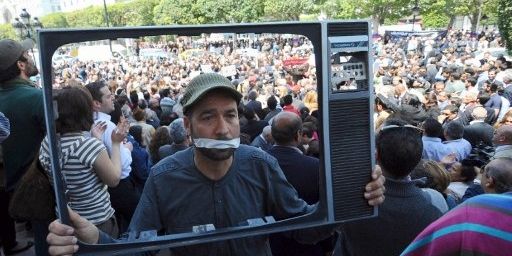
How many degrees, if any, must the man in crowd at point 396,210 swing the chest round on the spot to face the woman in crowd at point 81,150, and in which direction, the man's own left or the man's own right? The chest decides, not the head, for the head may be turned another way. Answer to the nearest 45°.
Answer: approximately 90° to the man's own left

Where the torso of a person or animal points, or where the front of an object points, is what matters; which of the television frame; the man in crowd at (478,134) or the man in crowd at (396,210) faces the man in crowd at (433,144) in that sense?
the man in crowd at (396,210)

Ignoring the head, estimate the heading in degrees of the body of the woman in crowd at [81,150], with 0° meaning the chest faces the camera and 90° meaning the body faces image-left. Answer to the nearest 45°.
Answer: approximately 225°

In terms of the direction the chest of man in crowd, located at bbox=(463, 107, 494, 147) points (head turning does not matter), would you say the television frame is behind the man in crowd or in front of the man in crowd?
behind

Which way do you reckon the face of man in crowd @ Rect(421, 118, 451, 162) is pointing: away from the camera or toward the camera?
away from the camera

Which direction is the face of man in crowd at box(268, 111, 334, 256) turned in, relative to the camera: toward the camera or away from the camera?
away from the camera

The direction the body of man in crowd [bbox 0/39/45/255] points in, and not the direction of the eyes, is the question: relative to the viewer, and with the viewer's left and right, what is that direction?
facing to the right of the viewer

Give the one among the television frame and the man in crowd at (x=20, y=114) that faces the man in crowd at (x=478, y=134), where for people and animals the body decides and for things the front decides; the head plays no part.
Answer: the man in crowd at (x=20, y=114)

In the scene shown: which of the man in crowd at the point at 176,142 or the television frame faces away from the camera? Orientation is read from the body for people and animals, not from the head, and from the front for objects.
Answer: the man in crowd

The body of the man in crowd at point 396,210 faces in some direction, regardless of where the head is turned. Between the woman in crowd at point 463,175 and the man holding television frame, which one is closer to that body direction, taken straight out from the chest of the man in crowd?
the woman in crowd

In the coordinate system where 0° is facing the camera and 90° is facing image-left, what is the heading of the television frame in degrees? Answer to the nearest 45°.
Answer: approximately 0°

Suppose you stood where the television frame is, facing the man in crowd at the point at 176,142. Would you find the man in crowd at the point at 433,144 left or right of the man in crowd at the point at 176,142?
right

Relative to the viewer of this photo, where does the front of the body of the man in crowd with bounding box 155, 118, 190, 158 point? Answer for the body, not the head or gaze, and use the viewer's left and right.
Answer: facing away from the viewer

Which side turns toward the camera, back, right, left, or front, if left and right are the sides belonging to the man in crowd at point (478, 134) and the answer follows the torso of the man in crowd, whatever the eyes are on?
back
